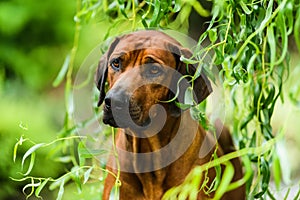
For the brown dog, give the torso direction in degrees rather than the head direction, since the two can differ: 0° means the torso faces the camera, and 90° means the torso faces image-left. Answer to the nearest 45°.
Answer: approximately 45°
